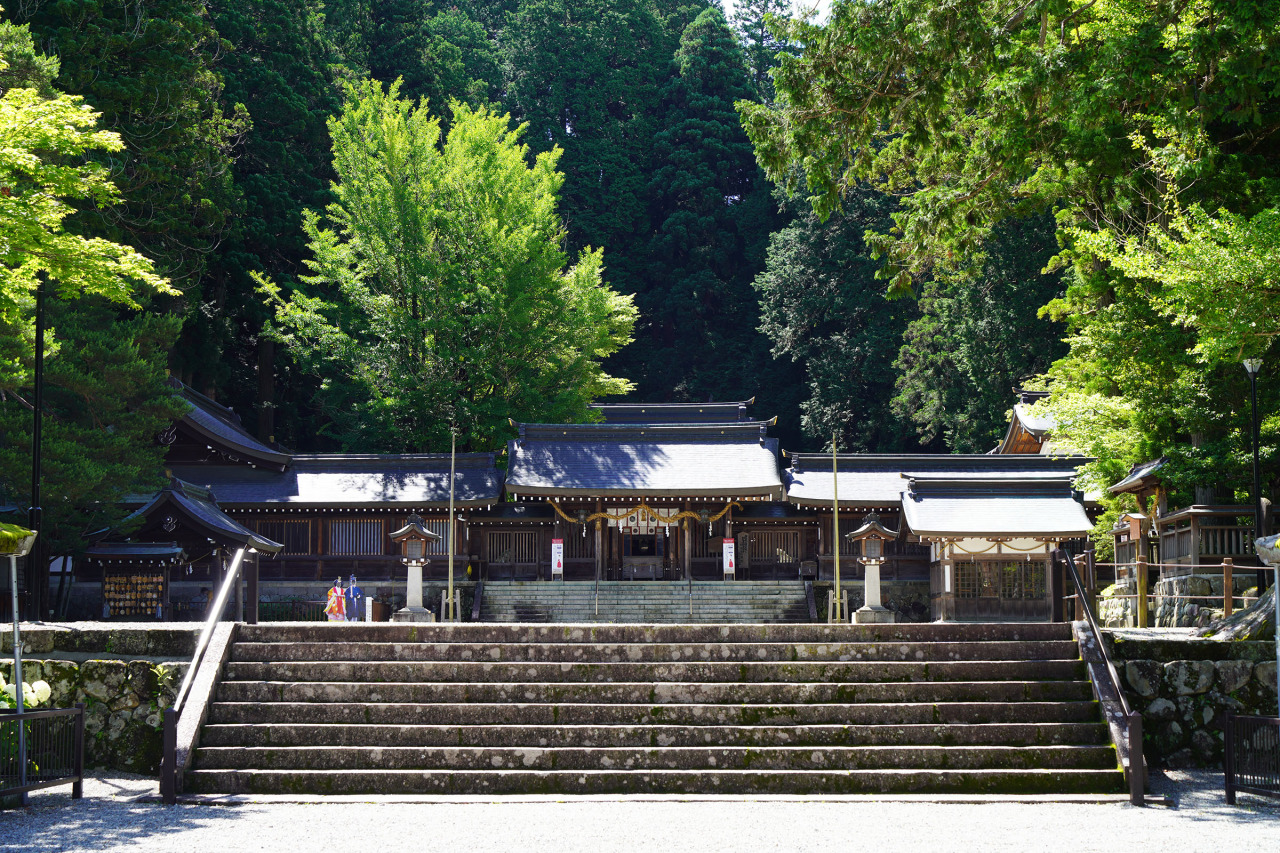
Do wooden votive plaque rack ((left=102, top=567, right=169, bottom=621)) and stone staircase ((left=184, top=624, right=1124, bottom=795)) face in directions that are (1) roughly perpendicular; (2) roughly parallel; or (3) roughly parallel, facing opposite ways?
roughly parallel

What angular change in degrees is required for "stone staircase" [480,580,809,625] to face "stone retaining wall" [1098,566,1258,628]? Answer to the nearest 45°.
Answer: approximately 45° to its left

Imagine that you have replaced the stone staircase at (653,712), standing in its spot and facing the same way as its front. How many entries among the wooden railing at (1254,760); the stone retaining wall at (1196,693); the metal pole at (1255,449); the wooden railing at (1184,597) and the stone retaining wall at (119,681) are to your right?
1

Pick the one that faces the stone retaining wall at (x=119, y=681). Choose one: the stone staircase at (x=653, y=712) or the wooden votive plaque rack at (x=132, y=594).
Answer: the wooden votive plaque rack

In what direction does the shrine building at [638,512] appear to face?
toward the camera

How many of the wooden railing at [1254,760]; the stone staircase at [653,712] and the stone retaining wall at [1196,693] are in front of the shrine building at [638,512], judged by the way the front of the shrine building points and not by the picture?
3

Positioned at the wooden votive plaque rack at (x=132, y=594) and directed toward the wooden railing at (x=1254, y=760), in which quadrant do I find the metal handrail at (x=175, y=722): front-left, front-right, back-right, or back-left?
front-right

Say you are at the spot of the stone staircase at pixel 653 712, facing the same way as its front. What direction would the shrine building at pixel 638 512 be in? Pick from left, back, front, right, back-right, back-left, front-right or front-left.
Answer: back

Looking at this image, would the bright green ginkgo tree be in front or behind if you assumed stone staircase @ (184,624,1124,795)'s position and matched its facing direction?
behind

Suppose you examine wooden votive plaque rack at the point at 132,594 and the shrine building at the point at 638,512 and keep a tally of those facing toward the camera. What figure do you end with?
2

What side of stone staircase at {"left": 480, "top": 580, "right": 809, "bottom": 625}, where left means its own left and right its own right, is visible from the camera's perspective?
front

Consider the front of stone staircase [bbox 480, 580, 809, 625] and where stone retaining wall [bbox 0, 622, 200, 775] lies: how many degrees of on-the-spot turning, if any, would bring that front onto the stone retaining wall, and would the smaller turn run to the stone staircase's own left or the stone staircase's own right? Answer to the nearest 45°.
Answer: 0° — it already faces it

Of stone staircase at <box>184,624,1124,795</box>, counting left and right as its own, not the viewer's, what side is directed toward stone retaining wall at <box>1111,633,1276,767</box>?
left

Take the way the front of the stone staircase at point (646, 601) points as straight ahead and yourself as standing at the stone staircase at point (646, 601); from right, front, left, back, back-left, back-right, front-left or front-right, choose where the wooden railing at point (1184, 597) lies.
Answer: front-left
